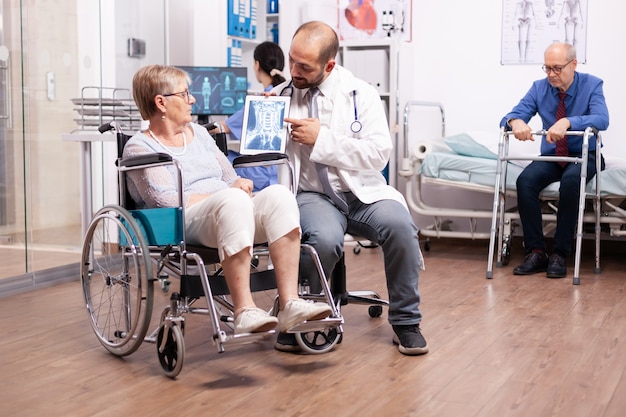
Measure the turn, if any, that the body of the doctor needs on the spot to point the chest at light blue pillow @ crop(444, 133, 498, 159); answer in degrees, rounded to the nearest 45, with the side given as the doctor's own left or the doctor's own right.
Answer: approximately 135° to the doctor's own right

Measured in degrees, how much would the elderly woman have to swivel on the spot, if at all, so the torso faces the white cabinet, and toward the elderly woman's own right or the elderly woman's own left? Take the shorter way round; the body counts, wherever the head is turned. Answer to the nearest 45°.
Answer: approximately 135° to the elderly woman's own left

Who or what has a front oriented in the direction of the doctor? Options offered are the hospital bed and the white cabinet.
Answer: the white cabinet

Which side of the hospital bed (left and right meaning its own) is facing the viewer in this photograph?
right

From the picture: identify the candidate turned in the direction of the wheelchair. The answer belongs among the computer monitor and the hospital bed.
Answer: the computer monitor

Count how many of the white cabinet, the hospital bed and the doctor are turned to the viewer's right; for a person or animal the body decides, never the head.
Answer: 1

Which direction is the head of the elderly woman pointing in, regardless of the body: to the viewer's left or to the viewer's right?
to the viewer's right

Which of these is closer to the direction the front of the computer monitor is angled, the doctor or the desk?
the doctor

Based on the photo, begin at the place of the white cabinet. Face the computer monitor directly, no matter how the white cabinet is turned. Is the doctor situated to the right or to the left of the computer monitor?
left

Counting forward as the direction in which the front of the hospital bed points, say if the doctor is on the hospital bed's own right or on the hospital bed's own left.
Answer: on the hospital bed's own right

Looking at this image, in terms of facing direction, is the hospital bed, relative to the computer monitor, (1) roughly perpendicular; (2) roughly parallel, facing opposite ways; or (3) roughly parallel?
roughly perpendicular

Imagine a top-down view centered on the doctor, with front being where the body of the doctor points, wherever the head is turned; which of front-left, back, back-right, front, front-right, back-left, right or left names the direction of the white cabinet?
back-right

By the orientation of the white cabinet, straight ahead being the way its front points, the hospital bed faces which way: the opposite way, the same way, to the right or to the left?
to the left
